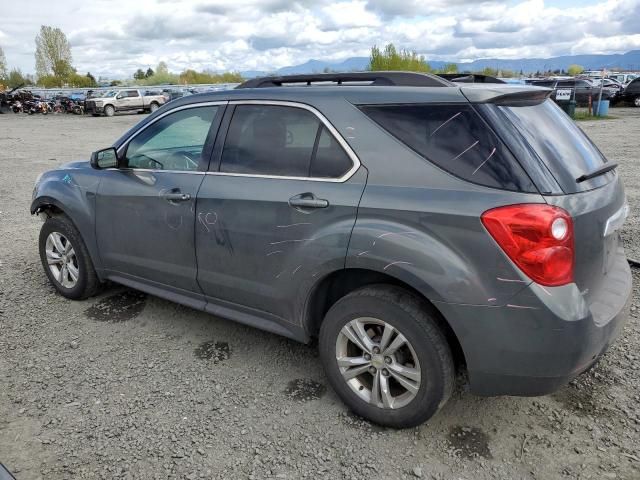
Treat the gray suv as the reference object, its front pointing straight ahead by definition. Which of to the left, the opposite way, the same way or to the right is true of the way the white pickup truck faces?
to the left

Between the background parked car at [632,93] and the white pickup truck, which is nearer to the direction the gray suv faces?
the white pickup truck

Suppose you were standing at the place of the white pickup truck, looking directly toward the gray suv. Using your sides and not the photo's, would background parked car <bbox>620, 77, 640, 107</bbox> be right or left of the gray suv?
left

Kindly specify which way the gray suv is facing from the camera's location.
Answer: facing away from the viewer and to the left of the viewer

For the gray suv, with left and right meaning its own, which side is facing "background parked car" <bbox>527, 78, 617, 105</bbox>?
right

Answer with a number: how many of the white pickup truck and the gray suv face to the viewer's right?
0

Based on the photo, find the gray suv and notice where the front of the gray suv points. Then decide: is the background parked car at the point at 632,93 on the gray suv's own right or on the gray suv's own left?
on the gray suv's own right

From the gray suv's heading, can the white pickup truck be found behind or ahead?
ahead

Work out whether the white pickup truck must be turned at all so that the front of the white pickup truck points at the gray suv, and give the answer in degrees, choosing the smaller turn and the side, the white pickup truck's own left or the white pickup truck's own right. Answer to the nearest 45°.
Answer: approximately 45° to the white pickup truck's own left
